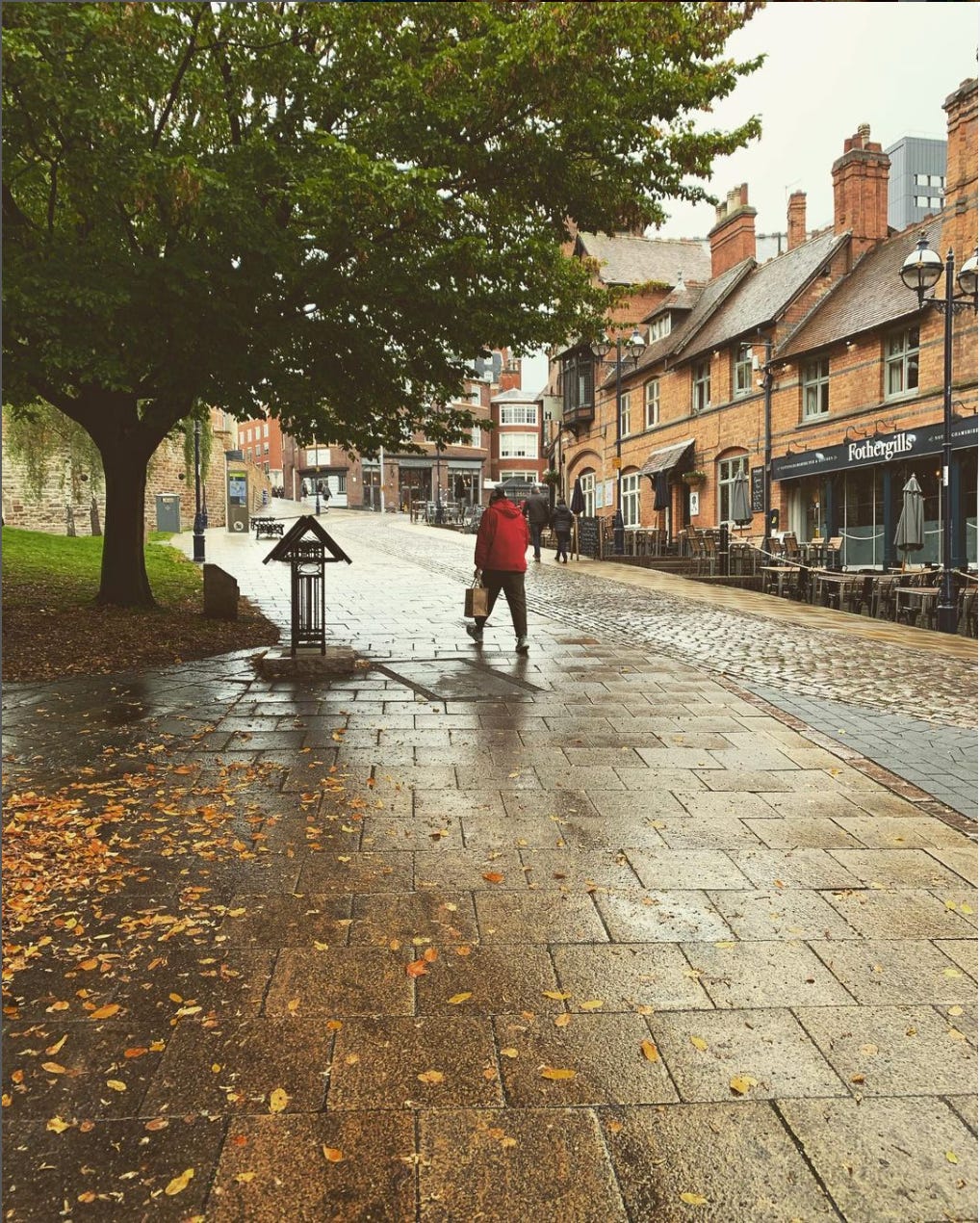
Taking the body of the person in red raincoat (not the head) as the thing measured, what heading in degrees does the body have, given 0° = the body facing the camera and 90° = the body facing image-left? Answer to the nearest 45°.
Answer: approximately 135°

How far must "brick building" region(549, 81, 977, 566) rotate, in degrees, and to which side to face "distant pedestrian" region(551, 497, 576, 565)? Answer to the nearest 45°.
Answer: approximately 45° to its right

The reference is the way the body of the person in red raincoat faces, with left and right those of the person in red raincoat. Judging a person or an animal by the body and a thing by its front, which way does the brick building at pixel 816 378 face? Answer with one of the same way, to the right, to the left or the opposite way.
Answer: to the left

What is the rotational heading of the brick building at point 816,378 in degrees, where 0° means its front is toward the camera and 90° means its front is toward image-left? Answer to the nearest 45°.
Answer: approximately 45°

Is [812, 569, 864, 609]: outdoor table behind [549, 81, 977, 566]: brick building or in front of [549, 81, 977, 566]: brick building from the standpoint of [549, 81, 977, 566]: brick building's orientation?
in front

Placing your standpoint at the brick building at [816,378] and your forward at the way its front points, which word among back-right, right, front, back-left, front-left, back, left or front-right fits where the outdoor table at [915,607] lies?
front-left

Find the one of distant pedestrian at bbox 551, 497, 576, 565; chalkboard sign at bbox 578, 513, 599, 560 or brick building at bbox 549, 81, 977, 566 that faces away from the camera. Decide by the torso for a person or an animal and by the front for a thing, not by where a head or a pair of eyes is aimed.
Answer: the distant pedestrian

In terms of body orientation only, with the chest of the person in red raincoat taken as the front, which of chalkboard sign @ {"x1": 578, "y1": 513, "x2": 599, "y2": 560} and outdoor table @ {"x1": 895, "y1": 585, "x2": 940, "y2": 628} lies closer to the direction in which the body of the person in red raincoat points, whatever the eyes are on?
the chalkboard sign

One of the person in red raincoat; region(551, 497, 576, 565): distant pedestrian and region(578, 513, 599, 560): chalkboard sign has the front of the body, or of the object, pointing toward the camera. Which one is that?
the chalkboard sign

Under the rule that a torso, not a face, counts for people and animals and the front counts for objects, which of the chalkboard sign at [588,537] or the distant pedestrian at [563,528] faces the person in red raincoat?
the chalkboard sign

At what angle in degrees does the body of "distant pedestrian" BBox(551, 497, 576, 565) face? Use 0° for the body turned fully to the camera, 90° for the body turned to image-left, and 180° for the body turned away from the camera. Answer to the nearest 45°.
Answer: approximately 180°
